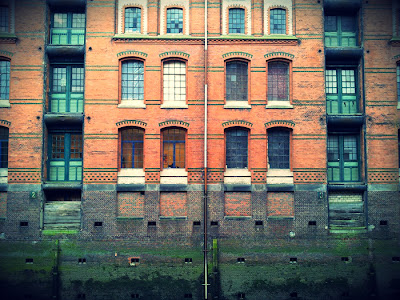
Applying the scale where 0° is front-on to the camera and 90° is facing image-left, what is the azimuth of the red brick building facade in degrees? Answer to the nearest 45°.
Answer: approximately 0°
